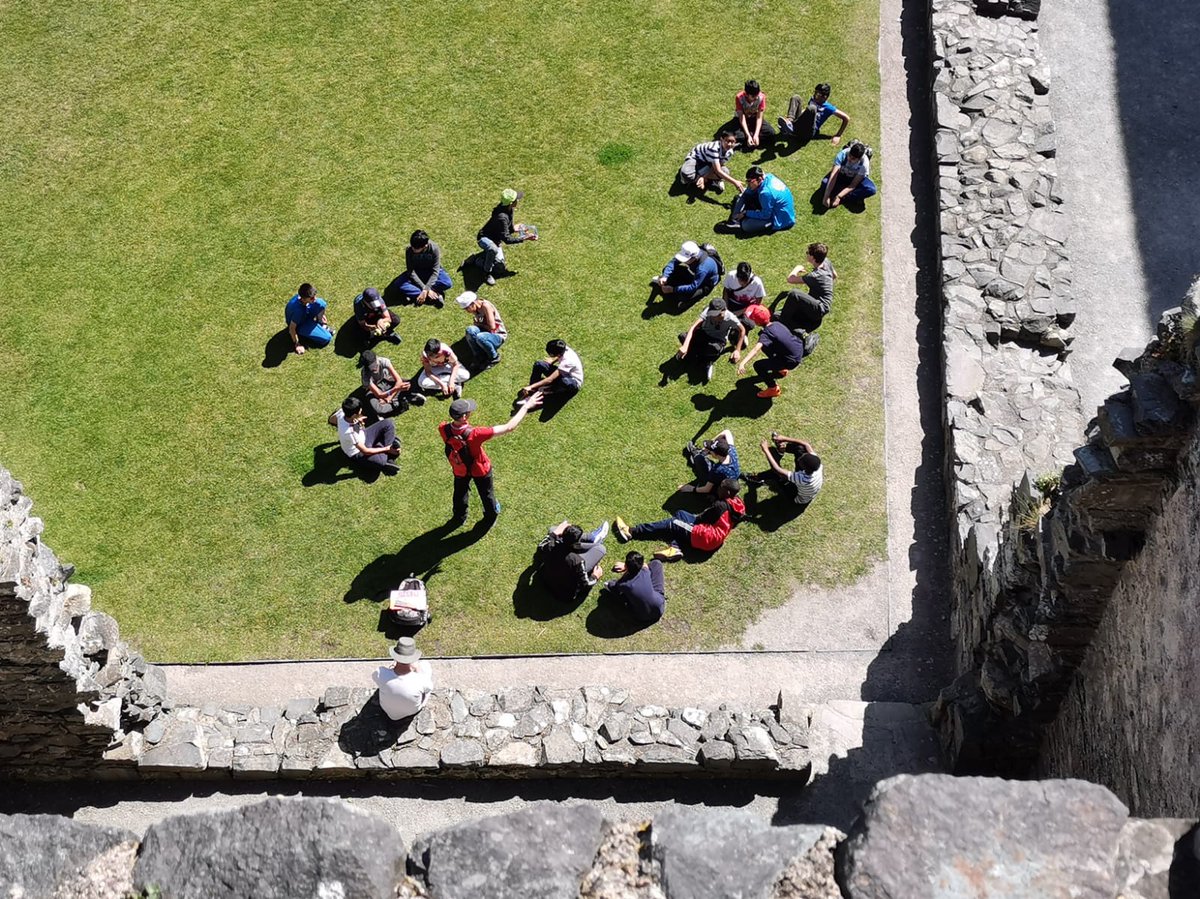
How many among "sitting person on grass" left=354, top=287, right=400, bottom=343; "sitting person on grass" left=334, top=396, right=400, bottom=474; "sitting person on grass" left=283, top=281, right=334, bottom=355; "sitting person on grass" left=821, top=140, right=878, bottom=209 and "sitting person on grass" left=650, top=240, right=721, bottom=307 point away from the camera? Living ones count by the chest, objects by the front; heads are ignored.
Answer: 0

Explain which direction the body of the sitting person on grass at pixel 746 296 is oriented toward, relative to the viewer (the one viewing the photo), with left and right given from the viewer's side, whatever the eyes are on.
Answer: facing the viewer

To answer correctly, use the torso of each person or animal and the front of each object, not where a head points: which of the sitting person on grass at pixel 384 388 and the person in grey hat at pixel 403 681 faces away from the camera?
the person in grey hat

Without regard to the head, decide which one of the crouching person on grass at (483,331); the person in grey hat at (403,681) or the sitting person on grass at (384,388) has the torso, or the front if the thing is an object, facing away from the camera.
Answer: the person in grey hat

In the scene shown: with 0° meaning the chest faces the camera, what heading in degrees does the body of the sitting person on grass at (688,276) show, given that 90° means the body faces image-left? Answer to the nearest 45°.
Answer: approximately 45°

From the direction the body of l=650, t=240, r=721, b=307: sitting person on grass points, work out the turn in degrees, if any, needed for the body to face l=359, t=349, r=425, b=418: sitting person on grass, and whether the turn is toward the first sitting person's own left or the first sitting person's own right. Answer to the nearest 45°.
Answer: approximately 45° to the first sitting person's own right

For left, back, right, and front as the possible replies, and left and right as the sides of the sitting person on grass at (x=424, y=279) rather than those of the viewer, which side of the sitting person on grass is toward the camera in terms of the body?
front

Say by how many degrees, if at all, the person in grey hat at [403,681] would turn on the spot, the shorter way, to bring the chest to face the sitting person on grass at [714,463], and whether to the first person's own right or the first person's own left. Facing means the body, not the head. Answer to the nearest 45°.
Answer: approximately 45° to the first person's own right

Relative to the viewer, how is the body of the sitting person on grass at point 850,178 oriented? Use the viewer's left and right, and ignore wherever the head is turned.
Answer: facing the viewer and to the left of the viewer

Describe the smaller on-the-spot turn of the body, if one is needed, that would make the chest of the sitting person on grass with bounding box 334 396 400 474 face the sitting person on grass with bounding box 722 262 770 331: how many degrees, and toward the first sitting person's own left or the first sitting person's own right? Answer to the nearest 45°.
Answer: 0° — they already face them

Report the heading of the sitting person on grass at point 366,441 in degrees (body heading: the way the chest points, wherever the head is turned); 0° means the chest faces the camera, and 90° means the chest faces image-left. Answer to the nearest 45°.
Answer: approximately 270°

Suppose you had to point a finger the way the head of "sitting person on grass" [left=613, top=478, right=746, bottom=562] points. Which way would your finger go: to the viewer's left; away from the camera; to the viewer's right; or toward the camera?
to the viewer's left

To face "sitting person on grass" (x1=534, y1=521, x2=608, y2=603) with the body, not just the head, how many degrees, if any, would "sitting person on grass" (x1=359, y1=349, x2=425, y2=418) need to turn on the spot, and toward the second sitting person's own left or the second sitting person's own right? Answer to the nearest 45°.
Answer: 0° — they already face them

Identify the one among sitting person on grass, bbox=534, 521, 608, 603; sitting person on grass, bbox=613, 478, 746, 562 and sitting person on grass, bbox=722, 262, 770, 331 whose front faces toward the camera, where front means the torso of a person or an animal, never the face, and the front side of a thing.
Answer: sitting person on grass, bbox=722, 262, 770, 331

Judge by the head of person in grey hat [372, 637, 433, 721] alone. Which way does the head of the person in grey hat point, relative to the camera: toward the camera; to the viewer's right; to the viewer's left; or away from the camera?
away from the camera

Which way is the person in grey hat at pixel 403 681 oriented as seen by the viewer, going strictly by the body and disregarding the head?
away from the camera

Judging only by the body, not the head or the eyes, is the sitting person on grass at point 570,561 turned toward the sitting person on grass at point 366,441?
no

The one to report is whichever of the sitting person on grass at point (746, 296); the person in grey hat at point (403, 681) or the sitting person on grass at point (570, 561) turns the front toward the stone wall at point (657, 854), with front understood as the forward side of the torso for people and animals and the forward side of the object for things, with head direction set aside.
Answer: the sitting person on grass at point (746, 296)
